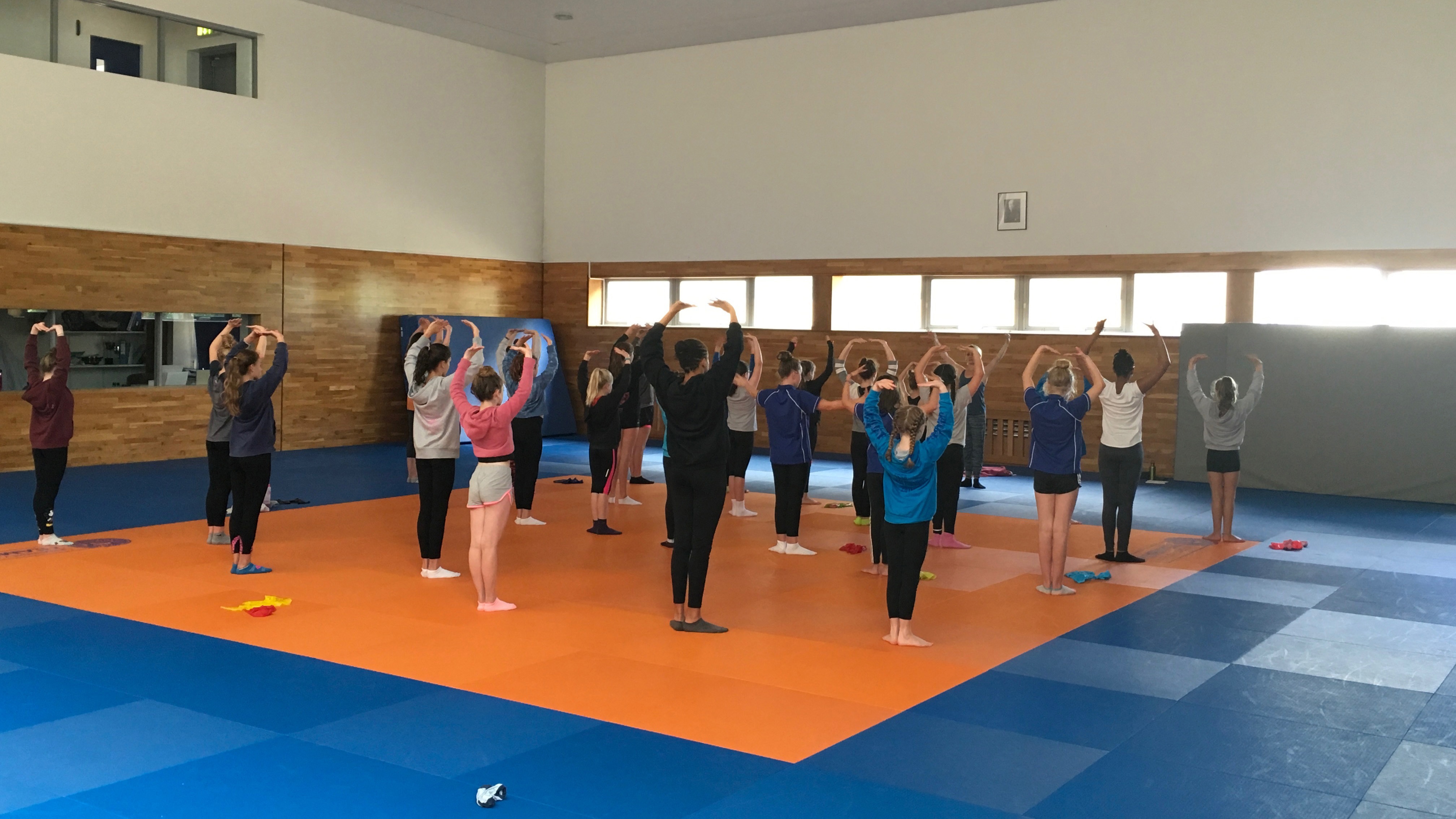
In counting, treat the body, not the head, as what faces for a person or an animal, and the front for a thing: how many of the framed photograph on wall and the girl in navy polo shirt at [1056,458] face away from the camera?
1

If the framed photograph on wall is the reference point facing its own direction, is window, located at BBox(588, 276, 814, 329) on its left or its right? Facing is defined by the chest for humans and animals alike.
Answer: on its right

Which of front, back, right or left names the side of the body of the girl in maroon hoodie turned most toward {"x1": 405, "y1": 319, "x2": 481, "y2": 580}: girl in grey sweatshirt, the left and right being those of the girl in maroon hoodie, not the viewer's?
right

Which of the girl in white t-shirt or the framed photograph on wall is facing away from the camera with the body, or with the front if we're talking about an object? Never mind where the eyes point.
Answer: the girl in white t-shirt

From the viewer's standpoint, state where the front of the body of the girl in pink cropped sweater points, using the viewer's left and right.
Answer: facing away from the viewer and to the right of the viewer

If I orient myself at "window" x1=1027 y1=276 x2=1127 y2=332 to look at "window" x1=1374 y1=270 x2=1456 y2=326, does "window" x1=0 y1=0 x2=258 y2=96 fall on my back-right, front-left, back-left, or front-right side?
back-right

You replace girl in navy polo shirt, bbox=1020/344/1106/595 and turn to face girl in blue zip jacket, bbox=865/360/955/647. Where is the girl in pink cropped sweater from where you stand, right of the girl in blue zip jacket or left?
right

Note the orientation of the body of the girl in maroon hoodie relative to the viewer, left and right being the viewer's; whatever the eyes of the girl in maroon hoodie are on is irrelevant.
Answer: facing away from the viewer and to the right of the viewer

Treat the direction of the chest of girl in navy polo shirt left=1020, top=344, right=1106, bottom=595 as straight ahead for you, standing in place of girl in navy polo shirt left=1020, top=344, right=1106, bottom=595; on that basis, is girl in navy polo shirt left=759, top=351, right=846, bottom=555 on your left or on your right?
on your left

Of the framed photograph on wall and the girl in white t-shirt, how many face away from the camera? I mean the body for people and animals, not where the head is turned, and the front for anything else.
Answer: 1

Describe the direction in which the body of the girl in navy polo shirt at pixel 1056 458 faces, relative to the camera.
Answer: away from the camera

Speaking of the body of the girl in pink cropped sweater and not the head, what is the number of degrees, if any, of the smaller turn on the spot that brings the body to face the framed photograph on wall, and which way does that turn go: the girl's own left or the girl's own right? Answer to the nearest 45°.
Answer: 0° — they already face it

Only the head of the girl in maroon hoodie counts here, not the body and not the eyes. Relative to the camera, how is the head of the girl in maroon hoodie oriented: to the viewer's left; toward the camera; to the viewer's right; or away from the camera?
away from the camera

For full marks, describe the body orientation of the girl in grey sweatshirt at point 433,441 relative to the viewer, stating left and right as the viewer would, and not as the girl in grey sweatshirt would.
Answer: facing away from the viewer and to the right of the viewer
